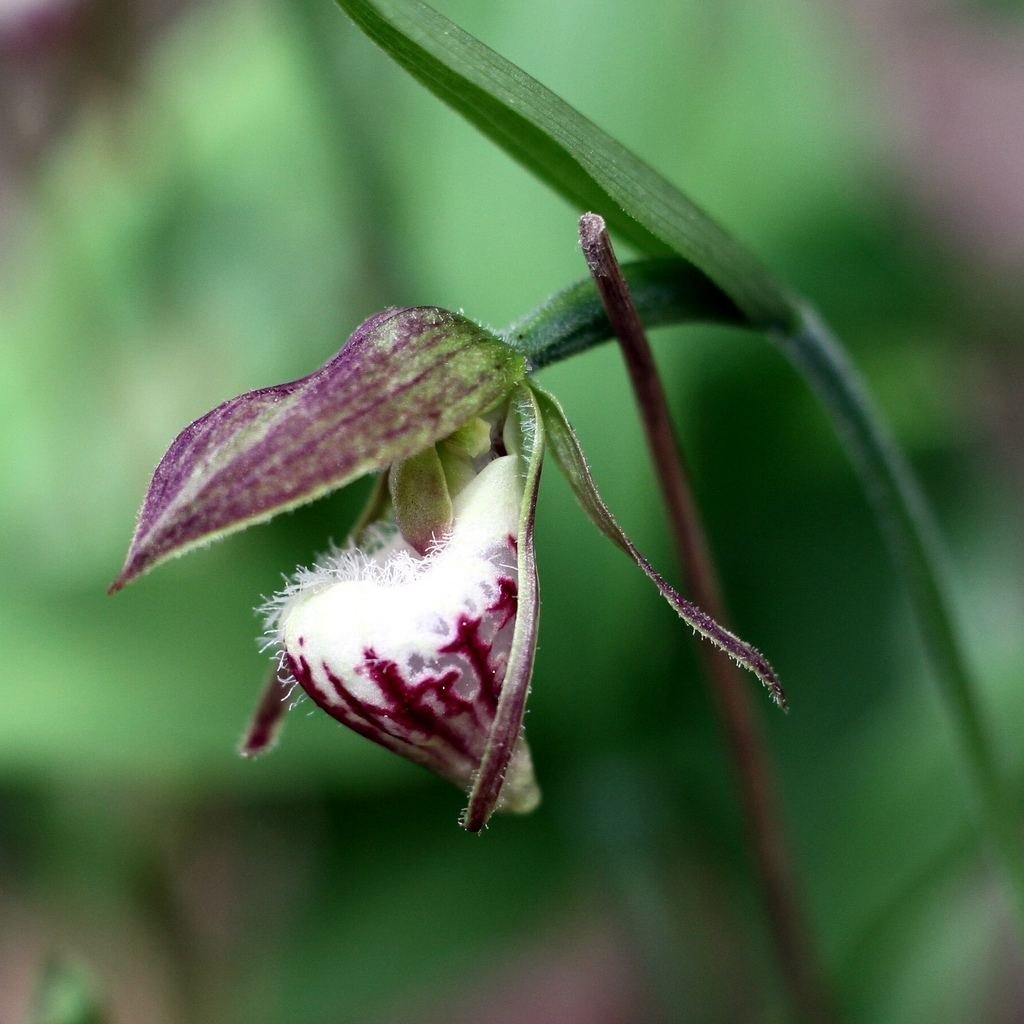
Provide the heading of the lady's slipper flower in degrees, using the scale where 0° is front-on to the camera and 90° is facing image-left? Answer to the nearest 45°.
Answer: approximately 90°
